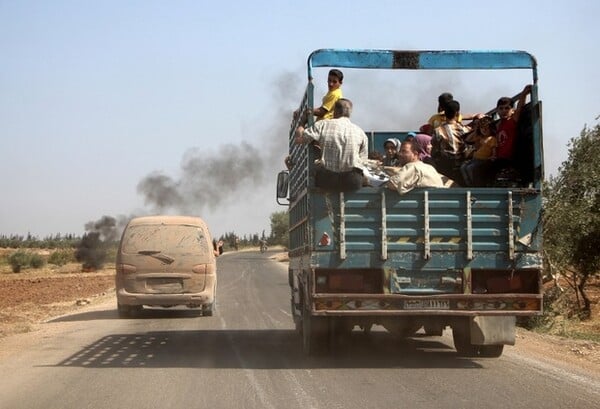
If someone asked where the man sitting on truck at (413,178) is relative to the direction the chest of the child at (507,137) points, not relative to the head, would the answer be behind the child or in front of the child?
in front

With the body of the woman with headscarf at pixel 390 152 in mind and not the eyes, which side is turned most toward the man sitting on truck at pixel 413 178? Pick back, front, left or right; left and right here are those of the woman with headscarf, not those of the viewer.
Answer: front

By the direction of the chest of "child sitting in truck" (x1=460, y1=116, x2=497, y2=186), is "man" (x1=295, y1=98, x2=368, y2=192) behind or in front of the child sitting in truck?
in front

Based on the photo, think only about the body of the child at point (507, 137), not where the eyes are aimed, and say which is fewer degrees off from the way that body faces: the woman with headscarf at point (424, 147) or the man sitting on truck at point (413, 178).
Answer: the man sitting on truck

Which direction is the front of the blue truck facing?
away from the camera

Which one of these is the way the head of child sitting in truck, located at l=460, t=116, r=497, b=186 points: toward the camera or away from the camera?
toward the camera

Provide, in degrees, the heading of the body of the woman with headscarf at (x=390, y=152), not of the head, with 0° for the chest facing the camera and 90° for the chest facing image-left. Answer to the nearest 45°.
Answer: approximately 0°

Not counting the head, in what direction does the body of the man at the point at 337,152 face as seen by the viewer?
away from the camera

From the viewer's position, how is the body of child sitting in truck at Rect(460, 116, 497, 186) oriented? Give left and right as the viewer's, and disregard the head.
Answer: facing the viewer and to the left of the viewer
